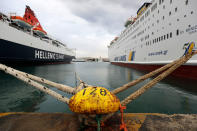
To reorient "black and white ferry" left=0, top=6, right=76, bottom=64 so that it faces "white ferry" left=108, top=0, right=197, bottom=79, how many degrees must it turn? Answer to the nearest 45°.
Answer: approximately 90° to its right

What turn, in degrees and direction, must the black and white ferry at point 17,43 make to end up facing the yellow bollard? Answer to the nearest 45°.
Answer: approximately 135° to its right

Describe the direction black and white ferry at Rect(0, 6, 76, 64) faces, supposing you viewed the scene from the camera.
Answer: facing away from the viewer and to the right of the viewer
